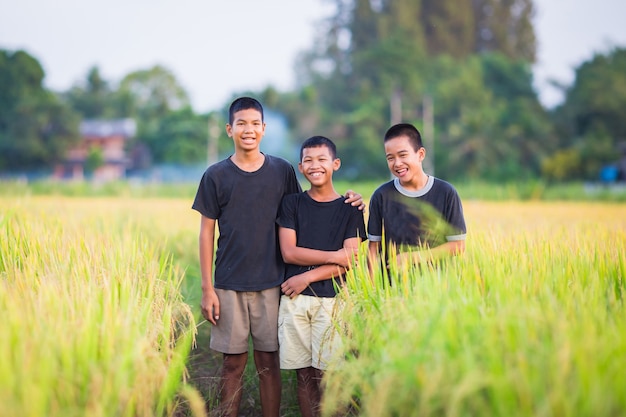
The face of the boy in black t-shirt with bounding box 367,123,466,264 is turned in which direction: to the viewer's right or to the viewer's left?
to the viewer's left

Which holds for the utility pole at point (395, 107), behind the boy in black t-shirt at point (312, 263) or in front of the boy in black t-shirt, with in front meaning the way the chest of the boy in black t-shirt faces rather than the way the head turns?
behind

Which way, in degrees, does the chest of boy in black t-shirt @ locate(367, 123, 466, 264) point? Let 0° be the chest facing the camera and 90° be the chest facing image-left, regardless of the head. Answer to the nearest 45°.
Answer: approximately 0°

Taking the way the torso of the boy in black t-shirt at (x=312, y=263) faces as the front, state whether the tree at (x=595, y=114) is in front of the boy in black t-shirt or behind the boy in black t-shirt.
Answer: behind

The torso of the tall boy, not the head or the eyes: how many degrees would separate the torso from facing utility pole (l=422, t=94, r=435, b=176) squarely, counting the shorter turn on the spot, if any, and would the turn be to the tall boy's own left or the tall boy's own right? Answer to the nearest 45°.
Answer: approximately 180°

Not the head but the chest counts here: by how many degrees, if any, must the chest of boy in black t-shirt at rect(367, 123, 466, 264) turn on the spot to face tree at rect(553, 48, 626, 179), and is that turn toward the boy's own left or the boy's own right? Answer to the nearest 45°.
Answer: approximately 180°

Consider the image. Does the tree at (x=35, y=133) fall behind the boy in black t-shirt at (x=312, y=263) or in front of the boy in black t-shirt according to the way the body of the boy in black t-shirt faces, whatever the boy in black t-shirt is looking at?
behind

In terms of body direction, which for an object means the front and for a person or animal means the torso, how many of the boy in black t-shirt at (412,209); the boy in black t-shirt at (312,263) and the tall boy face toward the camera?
3

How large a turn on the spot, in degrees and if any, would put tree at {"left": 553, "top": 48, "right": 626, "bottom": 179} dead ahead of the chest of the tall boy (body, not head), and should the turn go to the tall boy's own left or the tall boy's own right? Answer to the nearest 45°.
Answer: approximately 135° to the tall boy's own left

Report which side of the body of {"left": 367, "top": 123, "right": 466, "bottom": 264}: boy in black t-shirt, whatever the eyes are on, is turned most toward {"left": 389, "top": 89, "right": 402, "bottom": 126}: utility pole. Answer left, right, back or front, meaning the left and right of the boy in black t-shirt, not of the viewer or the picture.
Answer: back

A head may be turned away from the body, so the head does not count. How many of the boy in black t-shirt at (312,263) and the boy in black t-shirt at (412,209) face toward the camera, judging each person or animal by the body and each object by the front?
2

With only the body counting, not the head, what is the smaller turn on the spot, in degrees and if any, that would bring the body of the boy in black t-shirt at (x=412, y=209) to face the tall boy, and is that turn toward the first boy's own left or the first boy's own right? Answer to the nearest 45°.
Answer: approximately 90° to the first boy's own right
